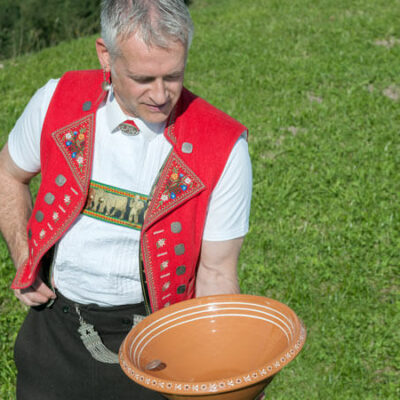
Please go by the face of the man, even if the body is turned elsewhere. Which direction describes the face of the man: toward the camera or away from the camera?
toward the camera

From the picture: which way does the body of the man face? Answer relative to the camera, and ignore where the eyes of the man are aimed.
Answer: toward the camera
